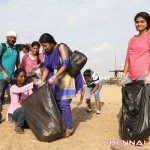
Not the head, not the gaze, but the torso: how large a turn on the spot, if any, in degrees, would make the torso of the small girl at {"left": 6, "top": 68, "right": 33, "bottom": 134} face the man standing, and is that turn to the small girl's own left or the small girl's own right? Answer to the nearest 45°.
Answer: approximately 135° to the small girl's own left

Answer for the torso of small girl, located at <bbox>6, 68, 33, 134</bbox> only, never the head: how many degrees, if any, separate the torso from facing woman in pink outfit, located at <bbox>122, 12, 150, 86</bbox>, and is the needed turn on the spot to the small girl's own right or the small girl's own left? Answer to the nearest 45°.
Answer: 0° — they already face them
